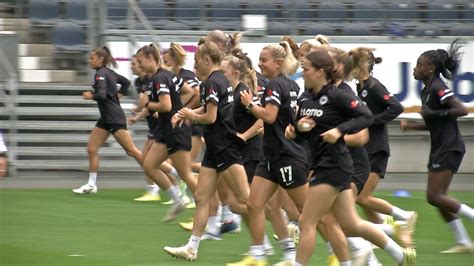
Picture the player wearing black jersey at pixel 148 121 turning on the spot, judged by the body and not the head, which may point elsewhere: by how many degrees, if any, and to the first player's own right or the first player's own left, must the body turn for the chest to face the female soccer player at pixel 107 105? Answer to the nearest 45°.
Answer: approximately 45° to the first player's own right

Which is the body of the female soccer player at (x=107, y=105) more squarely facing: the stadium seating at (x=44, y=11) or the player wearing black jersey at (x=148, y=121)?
the stadium seating

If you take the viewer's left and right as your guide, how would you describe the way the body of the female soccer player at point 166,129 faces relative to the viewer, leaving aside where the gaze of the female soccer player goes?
facing to the left of the viewer

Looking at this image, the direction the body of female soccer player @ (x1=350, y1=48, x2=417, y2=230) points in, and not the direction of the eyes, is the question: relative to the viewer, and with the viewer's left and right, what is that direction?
facing to the left of the viewer

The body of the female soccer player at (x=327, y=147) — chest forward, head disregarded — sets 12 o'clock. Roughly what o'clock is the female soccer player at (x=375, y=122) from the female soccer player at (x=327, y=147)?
the female soccer player at (x=375, y=122) is roughly at 5 o'clock from the female soccer player at (x=327, y=147).

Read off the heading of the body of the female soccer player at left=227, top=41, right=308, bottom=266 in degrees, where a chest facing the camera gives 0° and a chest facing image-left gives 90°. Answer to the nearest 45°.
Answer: approximately 90°

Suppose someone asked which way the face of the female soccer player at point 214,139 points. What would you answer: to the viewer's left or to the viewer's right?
to the viewer's left

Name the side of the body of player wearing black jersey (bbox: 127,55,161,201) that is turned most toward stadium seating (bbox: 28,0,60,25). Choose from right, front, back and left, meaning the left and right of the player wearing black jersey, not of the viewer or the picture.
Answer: right

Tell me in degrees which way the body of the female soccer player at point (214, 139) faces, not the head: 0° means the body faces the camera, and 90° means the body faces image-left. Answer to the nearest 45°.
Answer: approximately 90°

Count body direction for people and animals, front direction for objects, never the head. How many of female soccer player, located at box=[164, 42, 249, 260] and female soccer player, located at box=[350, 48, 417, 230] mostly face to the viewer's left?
2

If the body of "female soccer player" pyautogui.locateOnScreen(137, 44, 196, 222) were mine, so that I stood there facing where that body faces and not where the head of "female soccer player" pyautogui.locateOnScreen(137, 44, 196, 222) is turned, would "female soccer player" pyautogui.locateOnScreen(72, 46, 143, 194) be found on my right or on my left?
on my right

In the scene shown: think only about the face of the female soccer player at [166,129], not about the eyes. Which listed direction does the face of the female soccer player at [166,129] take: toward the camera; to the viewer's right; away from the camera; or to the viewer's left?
to the viewer's left

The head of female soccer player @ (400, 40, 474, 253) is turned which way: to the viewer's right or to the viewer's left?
to the viewer's left

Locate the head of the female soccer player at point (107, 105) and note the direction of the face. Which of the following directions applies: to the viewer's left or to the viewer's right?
to the viewer's left

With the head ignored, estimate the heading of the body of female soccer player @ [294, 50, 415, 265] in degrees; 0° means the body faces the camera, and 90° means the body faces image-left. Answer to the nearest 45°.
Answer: approximately 45°
